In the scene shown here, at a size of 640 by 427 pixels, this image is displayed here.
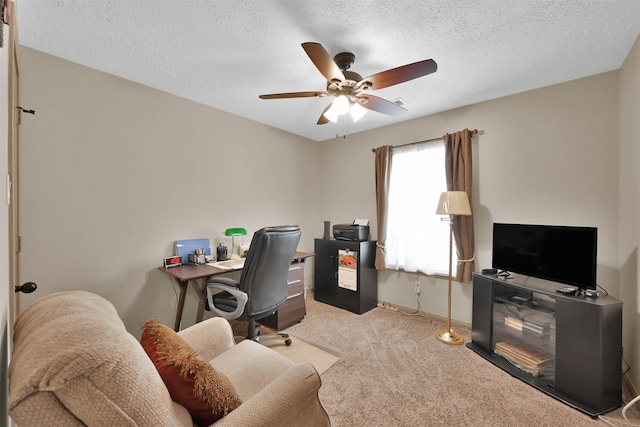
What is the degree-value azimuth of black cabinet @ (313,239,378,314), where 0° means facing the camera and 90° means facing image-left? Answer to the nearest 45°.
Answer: approximately 45°

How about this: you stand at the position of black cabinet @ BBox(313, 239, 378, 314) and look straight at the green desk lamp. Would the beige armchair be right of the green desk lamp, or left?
left

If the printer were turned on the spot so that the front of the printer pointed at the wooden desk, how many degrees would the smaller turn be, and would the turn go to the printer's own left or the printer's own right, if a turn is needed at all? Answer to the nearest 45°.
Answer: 0° — it already faces it

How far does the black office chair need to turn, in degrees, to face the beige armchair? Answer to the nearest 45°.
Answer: approximately 135° to its left

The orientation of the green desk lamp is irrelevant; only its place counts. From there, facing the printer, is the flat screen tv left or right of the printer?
right

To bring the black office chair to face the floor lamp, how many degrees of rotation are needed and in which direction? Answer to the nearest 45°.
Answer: approximately 135° to its right

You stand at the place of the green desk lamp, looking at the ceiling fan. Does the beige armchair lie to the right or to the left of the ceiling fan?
right

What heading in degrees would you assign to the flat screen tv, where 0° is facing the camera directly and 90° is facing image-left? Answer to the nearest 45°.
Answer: approximately 45°

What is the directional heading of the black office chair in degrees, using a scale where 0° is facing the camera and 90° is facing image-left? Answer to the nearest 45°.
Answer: approximately 135°
